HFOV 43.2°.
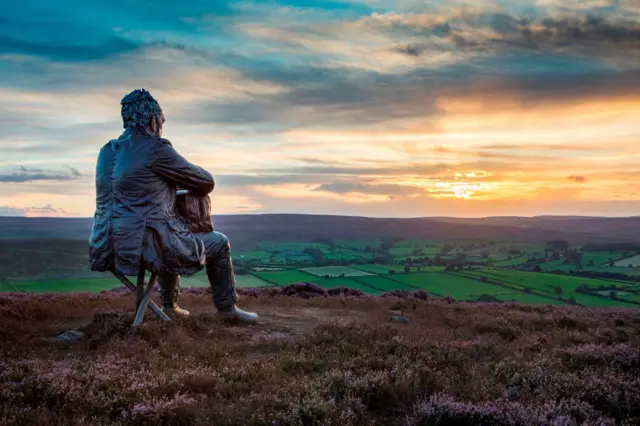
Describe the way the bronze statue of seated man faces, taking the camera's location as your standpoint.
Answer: facing away from the viewer and to the right of the viewer
